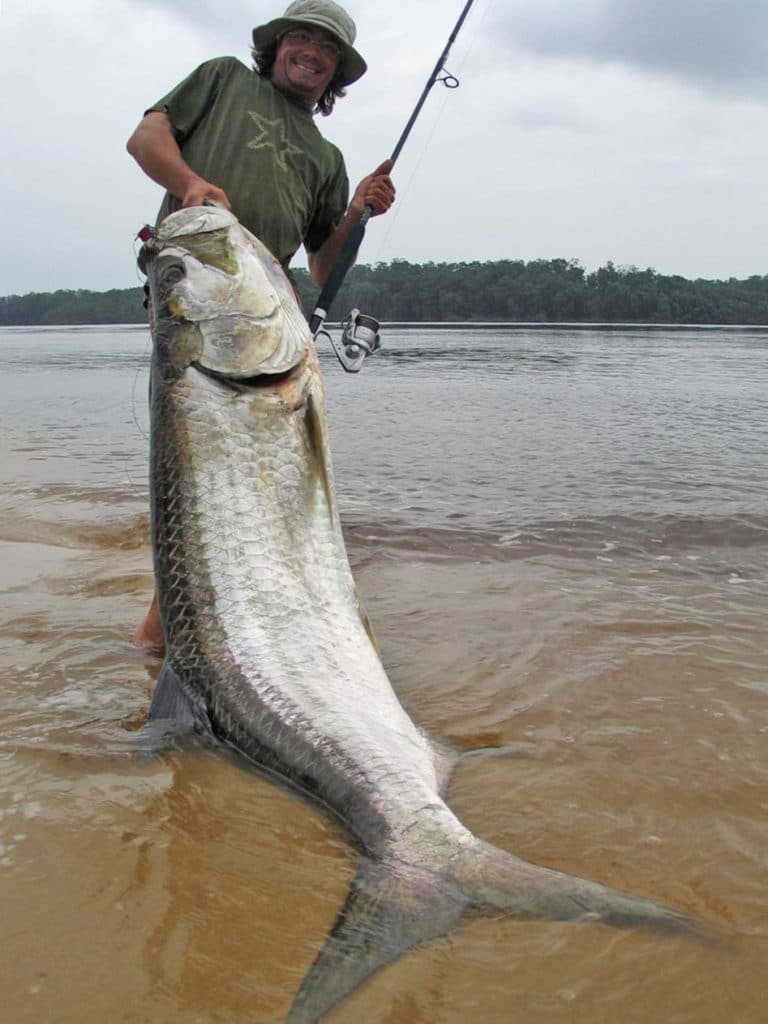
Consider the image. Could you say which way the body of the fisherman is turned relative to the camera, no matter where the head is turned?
toward the camera
